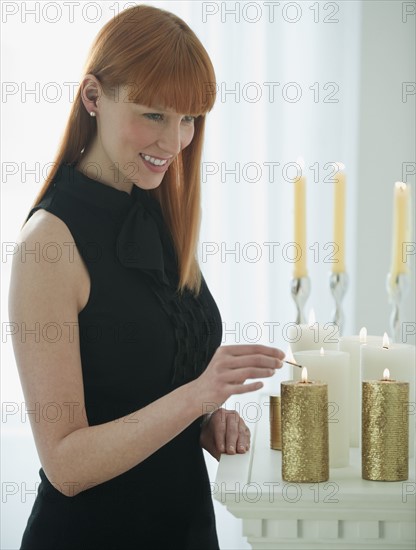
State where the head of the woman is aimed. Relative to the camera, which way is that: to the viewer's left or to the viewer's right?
to the viewer's right

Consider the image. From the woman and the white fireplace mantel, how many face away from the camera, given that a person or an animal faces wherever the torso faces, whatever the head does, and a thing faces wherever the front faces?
0

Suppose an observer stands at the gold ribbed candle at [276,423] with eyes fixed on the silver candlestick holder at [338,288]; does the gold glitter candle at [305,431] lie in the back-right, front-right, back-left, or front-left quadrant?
back-right

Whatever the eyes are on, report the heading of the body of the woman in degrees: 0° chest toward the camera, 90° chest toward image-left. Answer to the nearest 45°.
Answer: approximately 315°
